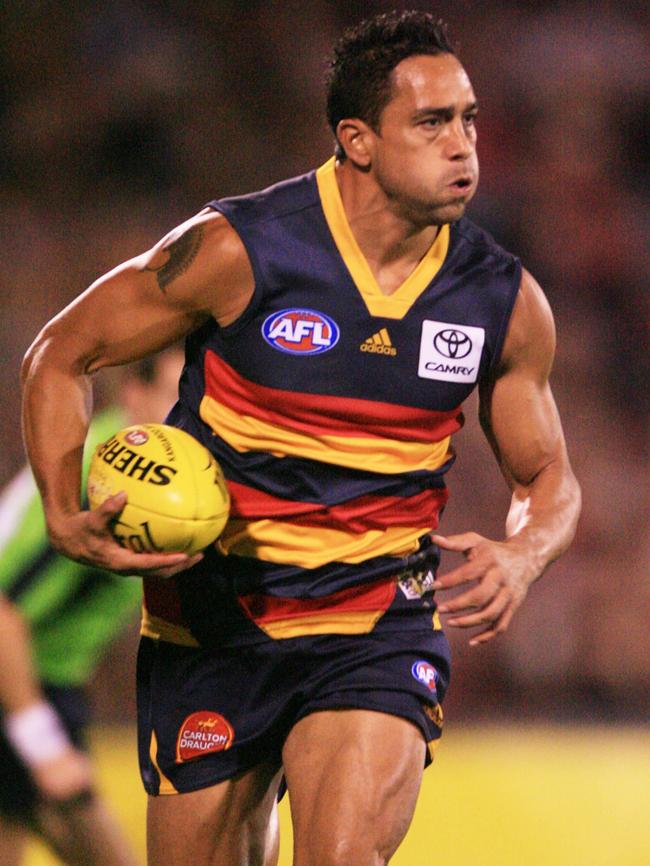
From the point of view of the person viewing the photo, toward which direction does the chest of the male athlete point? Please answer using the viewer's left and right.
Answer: facing the viewer and to the right of the viewer

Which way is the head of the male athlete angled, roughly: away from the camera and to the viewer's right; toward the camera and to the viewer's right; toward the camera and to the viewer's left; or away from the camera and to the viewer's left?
toward the camera and to the viewer's right
